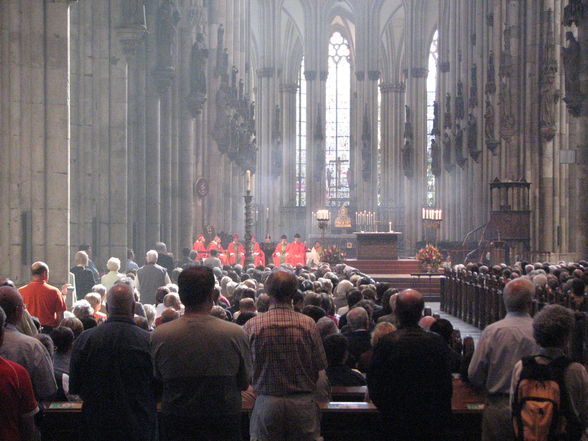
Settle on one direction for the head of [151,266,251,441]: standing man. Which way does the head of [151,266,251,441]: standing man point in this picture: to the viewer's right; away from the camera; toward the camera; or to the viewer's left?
away from the camera

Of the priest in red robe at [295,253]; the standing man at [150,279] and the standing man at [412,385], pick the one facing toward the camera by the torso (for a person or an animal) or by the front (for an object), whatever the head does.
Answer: the priest in red robe

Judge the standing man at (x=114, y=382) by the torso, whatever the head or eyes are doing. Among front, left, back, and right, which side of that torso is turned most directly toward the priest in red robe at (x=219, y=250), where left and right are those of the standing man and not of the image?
front

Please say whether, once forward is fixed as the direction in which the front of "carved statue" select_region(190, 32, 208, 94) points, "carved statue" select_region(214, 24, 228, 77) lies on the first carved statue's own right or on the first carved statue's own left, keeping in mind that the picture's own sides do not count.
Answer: on the first carved statue's own left

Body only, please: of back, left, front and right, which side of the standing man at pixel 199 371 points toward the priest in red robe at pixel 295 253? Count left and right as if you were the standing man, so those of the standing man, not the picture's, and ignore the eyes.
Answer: front

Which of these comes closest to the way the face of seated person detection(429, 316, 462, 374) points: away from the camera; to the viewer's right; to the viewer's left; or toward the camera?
away from the camera

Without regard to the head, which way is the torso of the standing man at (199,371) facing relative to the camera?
away from the camera

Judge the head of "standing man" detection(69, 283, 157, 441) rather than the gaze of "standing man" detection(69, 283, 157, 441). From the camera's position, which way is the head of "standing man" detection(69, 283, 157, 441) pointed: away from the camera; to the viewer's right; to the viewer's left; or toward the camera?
away from the camera

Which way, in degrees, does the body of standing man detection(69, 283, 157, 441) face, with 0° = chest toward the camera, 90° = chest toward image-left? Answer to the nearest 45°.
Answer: approximately 180°

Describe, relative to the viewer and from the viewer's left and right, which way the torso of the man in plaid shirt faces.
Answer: facing away from the viewer

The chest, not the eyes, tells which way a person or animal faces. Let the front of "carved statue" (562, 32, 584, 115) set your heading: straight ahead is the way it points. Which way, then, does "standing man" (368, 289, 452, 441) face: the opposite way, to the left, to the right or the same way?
to the right

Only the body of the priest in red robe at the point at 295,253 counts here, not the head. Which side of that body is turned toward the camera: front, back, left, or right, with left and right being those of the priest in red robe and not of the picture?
front

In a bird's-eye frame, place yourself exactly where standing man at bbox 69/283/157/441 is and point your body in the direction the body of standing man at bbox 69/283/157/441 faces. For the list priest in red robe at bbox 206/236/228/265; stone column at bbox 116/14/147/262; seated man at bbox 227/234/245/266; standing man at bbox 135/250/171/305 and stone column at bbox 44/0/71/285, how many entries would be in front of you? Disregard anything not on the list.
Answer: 5

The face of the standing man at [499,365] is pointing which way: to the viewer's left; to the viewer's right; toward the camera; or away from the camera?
away from the camera

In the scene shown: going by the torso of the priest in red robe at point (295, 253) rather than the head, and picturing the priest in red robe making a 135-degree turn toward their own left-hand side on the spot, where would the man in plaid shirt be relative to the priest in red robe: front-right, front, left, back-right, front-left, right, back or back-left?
back-right

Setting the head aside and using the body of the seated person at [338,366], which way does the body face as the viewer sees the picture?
away from the camera

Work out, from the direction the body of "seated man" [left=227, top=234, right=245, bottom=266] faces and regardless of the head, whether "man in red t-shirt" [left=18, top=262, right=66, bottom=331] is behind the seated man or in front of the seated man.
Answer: in front

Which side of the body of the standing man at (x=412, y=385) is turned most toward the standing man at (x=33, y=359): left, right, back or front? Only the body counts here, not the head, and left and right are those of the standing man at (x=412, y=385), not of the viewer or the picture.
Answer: left

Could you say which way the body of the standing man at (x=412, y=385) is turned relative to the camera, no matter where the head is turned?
away from the camera

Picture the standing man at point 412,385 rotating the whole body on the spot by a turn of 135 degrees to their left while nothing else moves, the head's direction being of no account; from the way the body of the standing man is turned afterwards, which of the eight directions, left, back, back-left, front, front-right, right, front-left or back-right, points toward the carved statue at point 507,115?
back-right
